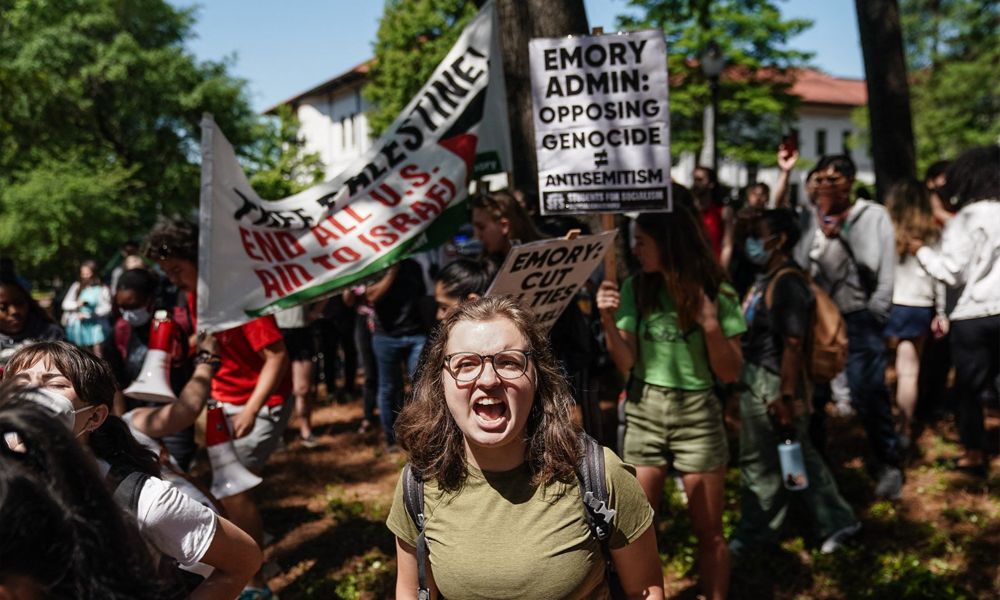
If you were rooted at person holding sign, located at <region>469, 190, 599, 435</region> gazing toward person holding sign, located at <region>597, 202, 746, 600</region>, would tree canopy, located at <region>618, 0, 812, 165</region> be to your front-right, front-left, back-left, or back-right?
back-left

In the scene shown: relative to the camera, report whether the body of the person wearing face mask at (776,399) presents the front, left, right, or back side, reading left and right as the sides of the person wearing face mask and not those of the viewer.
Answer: left

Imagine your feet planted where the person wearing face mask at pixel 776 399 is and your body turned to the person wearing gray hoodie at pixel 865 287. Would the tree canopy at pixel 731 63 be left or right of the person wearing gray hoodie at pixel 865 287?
left

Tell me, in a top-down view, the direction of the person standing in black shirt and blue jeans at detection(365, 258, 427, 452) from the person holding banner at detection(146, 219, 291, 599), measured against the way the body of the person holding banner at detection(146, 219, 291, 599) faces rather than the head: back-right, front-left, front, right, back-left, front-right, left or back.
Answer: back

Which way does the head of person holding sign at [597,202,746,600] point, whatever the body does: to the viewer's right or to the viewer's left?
to the viewer's left
